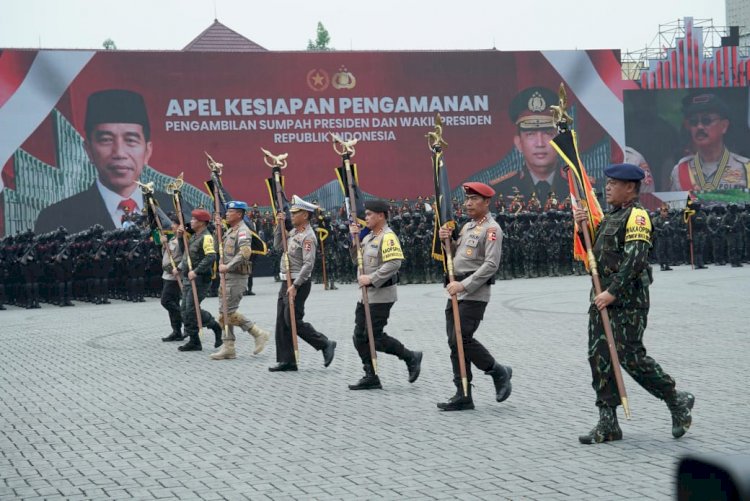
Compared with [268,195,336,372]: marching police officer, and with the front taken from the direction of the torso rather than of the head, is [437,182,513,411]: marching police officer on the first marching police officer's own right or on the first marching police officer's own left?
on the first marching police officer's own left

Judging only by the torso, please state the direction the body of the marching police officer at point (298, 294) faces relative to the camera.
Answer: to the viewer's left

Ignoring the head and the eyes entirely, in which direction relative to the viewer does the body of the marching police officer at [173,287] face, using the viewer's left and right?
facing to the left of the viewer

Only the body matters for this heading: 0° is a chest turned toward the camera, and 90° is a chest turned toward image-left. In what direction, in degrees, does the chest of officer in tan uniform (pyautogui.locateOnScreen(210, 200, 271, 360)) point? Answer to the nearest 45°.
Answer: approximately 90°

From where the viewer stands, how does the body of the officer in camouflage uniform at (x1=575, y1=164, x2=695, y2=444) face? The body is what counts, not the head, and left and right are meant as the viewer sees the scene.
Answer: facing to the left of the viewer

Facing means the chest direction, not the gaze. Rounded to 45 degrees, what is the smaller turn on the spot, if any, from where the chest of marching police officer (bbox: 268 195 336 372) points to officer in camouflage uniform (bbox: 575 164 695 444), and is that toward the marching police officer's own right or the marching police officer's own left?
approximately 135° to the marching police officer's own left

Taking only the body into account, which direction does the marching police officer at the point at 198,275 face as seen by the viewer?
to the viewer's left

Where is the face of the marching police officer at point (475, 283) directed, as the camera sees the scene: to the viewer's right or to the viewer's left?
to the viewer's left
